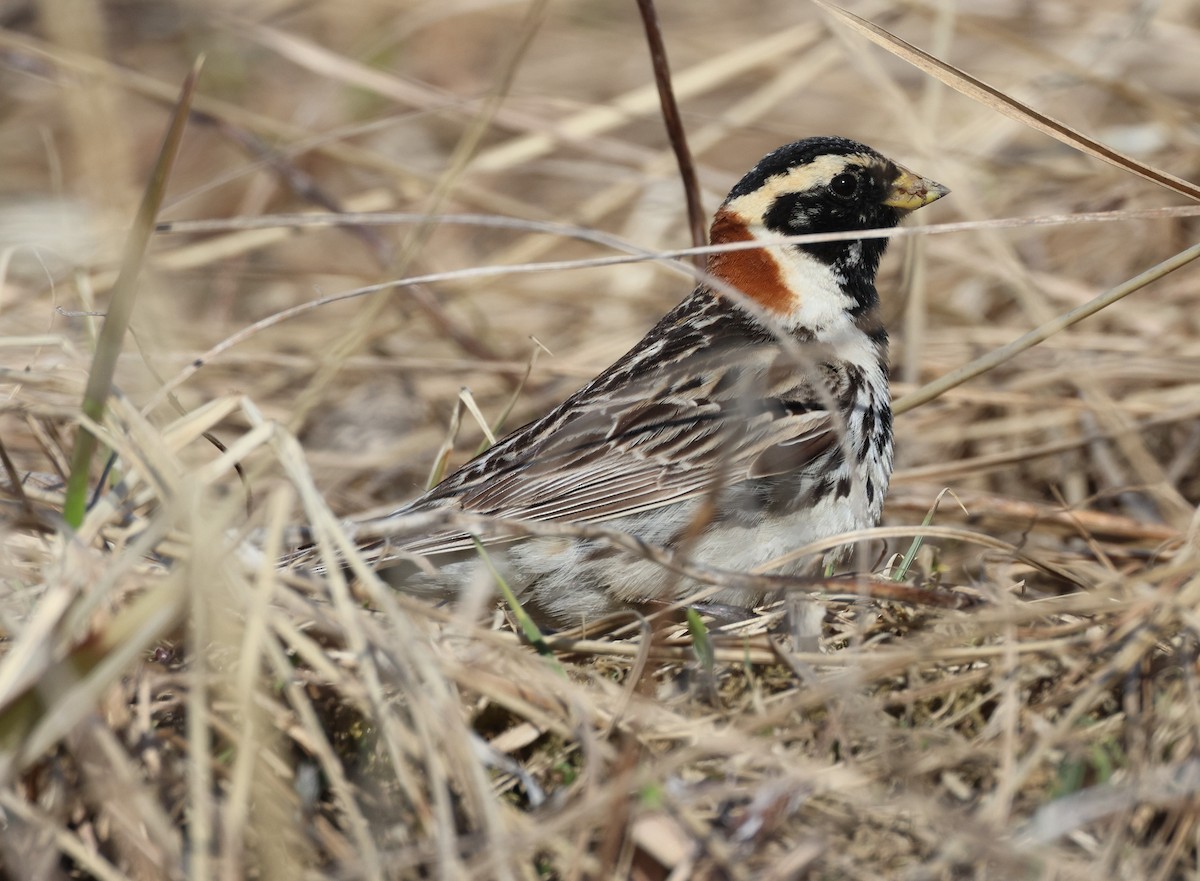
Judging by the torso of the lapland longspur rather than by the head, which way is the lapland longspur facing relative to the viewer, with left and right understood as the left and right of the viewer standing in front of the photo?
facing to the right of the viewer
